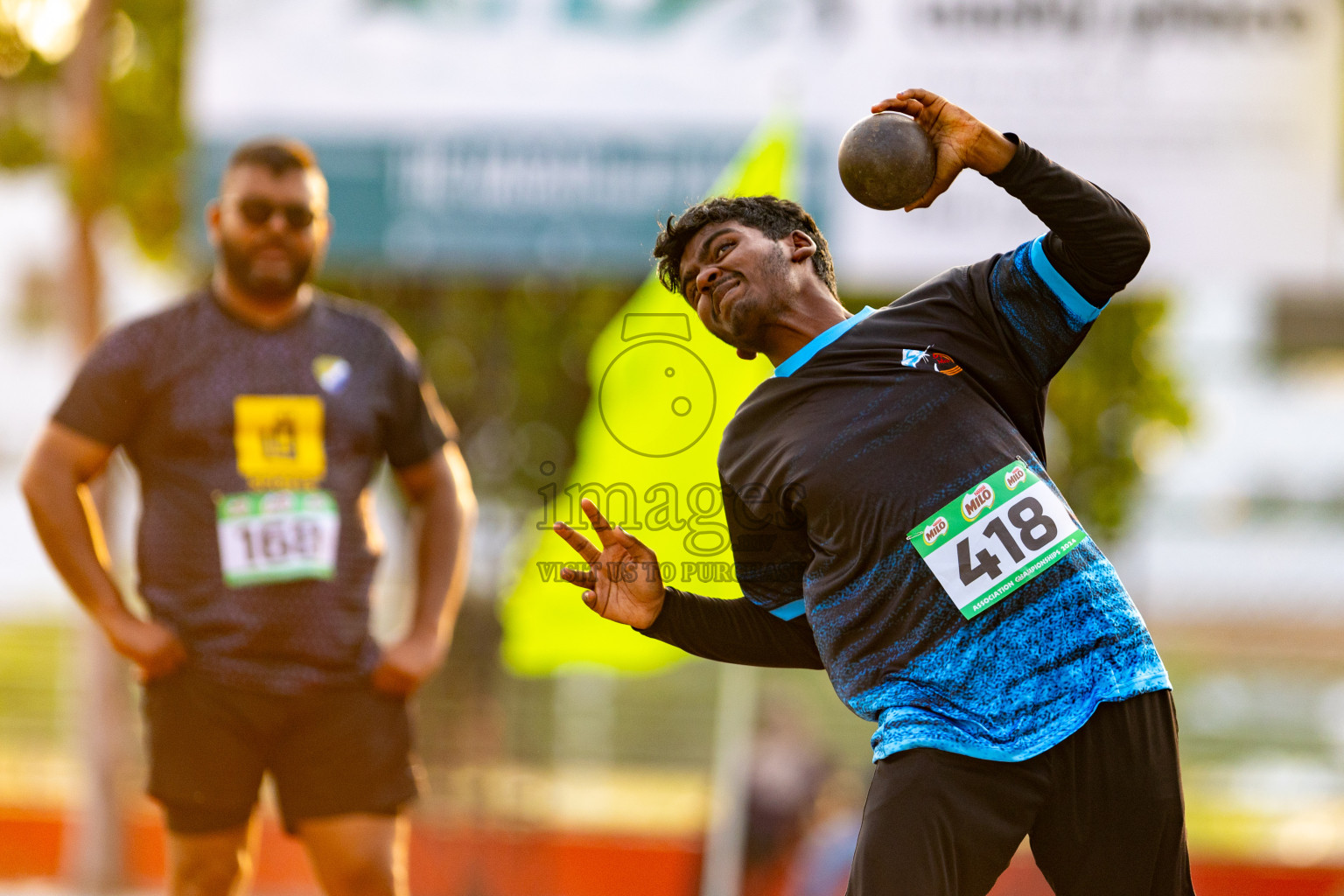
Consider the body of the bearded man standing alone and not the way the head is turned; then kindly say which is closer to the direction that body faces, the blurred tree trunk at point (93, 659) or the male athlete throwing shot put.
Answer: the male athlete throwing shot put

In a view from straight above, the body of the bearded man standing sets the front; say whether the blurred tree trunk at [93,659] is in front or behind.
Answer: behind

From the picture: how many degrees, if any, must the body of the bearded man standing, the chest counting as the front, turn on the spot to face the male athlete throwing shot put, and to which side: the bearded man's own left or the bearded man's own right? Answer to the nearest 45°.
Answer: approximately 45° to the bearded man's own left

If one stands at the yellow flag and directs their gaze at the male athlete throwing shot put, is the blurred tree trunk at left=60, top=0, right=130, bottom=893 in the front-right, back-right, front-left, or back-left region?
back-right

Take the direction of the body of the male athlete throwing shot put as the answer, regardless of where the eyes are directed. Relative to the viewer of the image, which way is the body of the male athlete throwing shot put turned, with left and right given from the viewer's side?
facing the viewer

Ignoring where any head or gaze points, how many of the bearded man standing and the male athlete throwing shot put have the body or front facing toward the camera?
2

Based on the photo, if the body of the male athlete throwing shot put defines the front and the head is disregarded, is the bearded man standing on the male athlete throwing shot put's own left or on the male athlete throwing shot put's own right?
on the male athlete throwing shot put's own right
